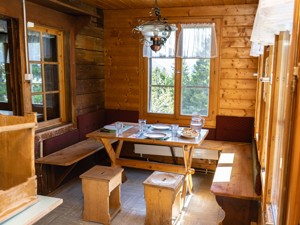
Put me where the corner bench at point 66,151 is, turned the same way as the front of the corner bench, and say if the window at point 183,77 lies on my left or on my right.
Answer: on my left

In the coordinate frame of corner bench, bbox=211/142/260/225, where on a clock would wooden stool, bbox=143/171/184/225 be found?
The wooden stool is roughly at 12 o'clock from the corner bench.

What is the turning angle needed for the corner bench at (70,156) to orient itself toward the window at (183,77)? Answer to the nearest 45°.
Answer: approximately 45° to its left

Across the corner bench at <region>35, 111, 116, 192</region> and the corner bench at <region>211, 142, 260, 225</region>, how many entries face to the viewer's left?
1

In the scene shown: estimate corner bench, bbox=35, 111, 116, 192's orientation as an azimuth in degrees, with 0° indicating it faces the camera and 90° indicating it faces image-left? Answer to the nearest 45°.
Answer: approximately 315°

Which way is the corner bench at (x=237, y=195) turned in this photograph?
to the viewer's left

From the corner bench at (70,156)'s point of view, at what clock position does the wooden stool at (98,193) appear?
The wooden stool is roughly at 1 o'clock from the corner bench.

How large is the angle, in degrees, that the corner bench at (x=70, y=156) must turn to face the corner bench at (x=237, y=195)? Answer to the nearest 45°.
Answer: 0° — it already faces it

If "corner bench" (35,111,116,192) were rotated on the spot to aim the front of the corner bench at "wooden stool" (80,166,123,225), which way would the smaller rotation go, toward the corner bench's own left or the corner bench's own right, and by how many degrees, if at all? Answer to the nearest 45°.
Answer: approximately 45° to the corner bench's own right
